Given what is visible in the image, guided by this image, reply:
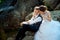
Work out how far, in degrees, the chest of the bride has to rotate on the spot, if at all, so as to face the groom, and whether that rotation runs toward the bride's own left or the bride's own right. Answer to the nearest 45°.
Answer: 0° — they already face them

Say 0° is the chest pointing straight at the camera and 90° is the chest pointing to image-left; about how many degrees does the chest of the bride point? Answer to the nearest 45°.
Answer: approximately 45°
